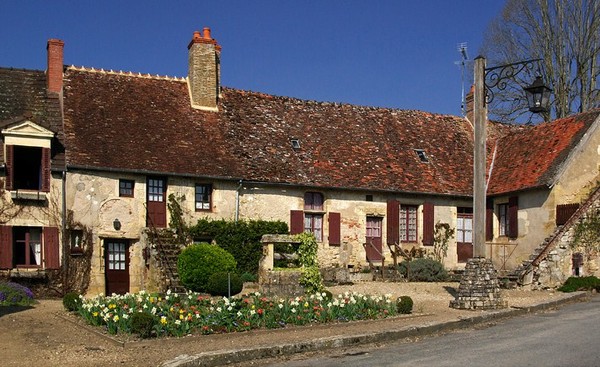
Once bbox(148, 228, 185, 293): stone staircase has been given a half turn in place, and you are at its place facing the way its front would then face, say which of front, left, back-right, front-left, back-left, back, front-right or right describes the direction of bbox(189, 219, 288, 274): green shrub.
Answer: front-right

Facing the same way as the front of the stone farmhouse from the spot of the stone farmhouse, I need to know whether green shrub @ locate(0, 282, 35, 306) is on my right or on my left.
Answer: on my right

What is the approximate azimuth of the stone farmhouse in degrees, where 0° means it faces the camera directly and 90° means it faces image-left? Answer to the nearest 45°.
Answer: approximately 315°

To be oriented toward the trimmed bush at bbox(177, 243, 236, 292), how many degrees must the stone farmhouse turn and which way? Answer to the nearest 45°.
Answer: approximately 45° to its right

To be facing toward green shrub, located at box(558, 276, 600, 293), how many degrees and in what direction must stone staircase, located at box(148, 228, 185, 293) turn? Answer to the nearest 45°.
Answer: approximately 90° to its left

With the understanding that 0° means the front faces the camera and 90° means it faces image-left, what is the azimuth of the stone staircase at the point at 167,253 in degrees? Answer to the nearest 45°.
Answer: approximately 0°

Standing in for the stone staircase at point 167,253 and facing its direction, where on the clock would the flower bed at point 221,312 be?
The flower bed is roughly at 12 o'clock from the stone staircase.

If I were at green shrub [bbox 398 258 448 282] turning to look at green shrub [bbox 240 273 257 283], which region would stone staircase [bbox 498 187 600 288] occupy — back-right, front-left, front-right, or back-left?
back-left
